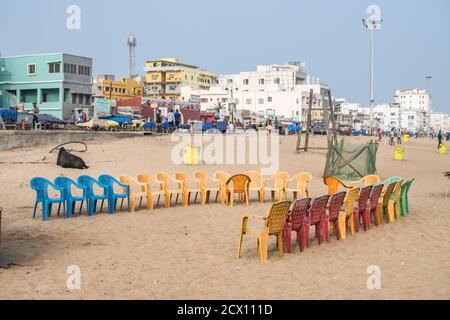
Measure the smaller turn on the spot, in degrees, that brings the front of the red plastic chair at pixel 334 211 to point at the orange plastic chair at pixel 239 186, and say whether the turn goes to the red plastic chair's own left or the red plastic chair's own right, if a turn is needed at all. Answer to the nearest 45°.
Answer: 0° — it already faces it

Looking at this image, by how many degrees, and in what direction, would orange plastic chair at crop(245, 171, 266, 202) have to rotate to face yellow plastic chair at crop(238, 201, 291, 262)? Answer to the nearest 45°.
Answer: approximately 45° to its left

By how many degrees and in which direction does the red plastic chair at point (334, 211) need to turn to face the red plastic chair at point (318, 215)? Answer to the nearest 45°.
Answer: approximately 90° to its left

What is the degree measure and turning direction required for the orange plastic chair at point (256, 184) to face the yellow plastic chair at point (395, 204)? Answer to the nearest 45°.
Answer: approximately 90° to its left

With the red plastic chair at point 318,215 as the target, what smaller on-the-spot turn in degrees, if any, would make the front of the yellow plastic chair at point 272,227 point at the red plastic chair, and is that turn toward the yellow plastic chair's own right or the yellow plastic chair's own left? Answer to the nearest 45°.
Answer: approximately 90° to the yellow plastic chair's own right

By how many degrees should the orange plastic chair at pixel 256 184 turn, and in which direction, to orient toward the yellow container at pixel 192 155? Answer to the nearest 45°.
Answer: approximately 135° to its right

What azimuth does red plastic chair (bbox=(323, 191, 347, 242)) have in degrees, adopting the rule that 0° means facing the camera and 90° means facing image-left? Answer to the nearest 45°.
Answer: approximately 135°

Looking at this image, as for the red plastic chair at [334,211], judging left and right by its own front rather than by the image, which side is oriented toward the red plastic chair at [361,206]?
right

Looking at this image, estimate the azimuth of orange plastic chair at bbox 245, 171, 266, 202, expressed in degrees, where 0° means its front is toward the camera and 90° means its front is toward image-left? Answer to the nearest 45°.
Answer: approximately 45°

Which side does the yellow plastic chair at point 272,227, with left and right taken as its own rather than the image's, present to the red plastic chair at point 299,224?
right

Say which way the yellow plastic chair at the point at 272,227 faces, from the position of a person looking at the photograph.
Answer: facing away from the viewer and to the left of the viewer
